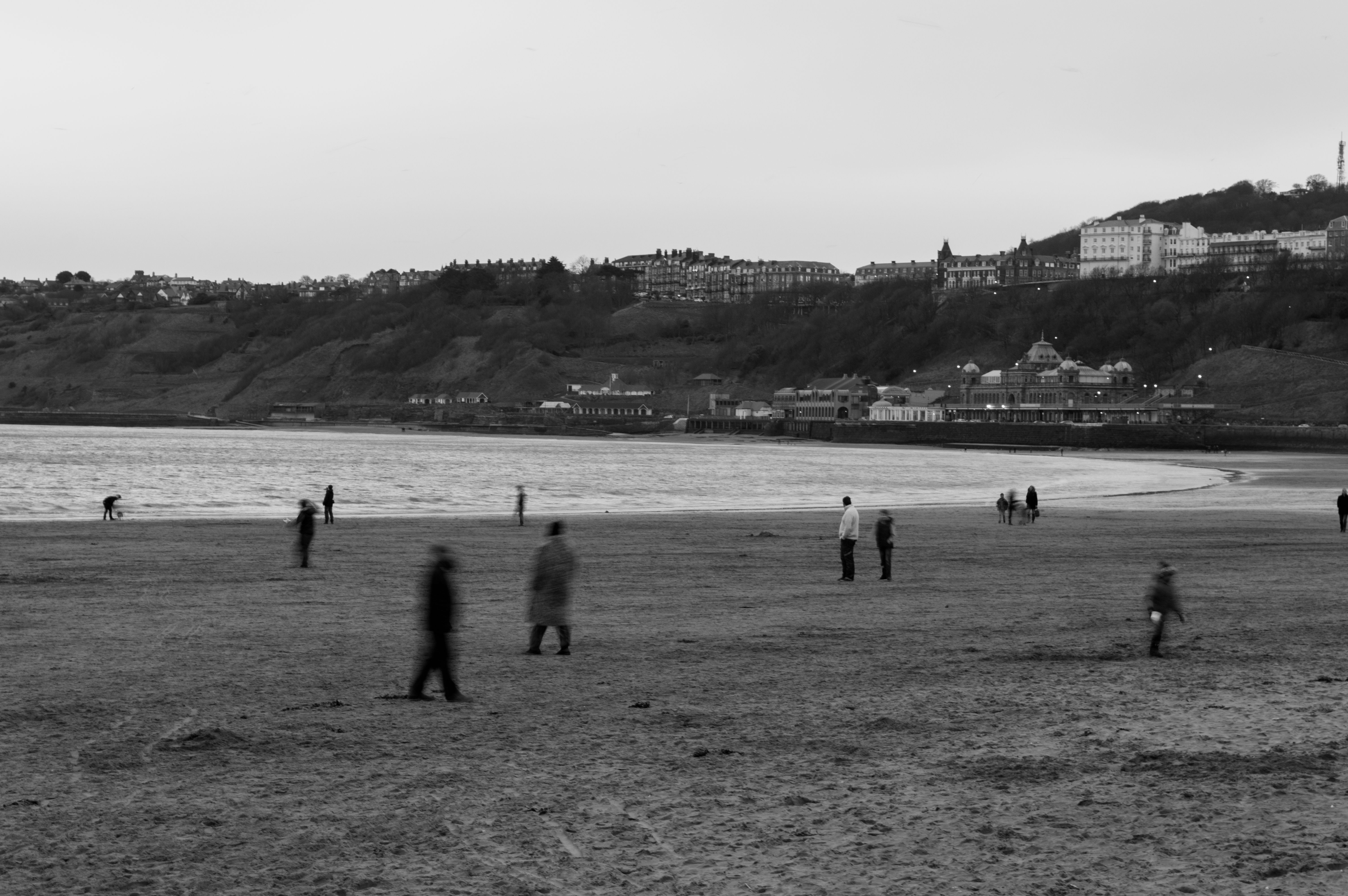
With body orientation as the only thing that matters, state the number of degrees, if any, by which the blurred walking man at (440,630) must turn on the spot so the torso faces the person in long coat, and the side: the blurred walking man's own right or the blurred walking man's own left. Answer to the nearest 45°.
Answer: approximately 45° to the blurred walking man's own left

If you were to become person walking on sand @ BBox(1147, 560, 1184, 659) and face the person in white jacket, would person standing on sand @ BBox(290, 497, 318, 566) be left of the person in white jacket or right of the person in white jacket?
left

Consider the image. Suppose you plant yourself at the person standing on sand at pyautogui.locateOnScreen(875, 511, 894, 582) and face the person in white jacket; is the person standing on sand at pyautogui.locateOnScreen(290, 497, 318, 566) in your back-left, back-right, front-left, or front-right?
front-right

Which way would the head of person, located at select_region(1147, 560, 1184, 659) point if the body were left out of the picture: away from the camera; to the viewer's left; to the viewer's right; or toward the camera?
to the viewer's right
